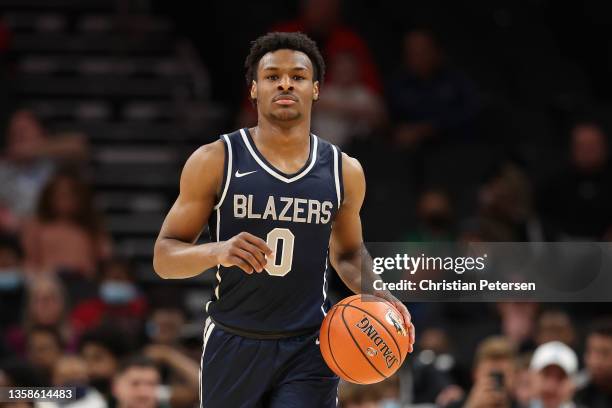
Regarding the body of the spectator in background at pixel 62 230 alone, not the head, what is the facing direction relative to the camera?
toward the camera

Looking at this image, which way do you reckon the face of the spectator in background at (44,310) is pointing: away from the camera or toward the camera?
toward the camera

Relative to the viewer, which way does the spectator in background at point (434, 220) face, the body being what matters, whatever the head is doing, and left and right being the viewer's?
facing the viewer

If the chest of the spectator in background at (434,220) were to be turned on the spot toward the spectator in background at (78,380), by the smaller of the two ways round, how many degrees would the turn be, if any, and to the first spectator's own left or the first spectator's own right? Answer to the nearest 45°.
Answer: approximately 45° to the first spectator's own right

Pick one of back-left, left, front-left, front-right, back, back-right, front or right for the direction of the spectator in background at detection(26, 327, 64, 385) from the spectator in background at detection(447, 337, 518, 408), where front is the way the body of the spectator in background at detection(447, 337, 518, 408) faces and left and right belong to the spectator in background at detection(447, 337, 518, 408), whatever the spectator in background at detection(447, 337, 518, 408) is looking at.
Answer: right

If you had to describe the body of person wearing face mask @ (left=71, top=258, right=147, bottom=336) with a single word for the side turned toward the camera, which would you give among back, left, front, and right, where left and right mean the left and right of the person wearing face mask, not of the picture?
front

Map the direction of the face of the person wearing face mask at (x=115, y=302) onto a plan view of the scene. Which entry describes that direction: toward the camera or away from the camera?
toward the camera

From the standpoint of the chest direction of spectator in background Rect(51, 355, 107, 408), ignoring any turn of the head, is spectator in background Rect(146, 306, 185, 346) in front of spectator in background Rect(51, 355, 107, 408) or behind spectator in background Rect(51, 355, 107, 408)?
behind

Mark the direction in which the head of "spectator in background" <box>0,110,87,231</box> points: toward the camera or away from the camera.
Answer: toward the camera

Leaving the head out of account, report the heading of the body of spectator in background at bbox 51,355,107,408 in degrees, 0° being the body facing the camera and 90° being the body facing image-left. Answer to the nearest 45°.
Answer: approximately 0°
